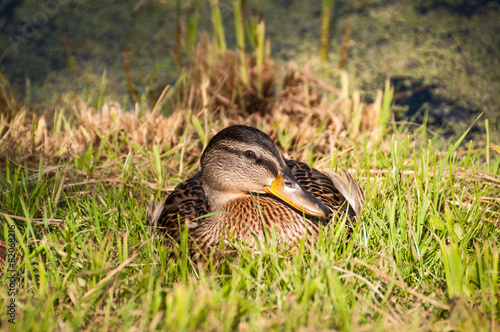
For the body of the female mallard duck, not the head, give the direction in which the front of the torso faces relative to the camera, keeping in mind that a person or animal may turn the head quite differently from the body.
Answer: toward the camera
